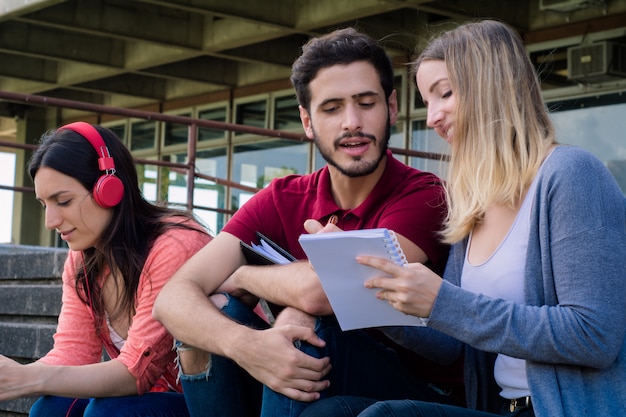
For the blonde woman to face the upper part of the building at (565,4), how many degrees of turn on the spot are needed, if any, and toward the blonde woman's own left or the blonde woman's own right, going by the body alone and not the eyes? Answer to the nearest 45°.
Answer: approximately 135° to the blonde woman's own right

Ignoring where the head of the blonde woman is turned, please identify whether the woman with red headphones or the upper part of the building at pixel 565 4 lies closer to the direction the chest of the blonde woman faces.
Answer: the woman with red headphones

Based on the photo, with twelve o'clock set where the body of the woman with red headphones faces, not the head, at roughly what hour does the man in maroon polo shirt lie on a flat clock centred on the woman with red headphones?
The man in maroon polo shirt is roughly at 9 o'clock from the woman with red headphones.

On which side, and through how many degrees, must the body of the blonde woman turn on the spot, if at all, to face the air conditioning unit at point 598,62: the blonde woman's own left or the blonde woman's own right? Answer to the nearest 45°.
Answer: approximately 135° to the blonde woman's own right

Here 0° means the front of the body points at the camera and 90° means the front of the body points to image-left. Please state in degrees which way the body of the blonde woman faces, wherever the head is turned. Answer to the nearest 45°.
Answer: approximately 45°

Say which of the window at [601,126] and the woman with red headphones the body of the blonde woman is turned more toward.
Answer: the woman with red headphones

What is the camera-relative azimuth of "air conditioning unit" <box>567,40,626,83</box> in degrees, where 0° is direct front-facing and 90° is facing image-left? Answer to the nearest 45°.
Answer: approximately 45°

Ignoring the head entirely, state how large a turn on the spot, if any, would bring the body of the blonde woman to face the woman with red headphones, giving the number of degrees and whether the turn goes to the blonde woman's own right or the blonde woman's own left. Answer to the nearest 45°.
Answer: approximately 90° to the blonde woman's own right
